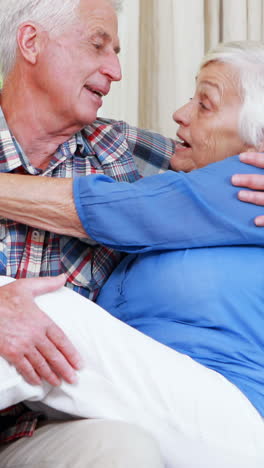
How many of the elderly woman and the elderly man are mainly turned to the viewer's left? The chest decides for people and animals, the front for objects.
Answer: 1

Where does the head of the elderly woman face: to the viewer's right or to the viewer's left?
to the viewer's left

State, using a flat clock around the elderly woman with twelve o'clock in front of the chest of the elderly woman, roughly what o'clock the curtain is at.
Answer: The curtain is roughly at 3 o'clock from the elderly woman.

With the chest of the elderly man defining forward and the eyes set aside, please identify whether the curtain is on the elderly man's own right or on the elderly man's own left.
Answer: on the elderly man's own left

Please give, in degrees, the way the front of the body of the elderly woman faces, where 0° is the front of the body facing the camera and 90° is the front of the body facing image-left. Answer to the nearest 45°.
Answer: approximately 90°
